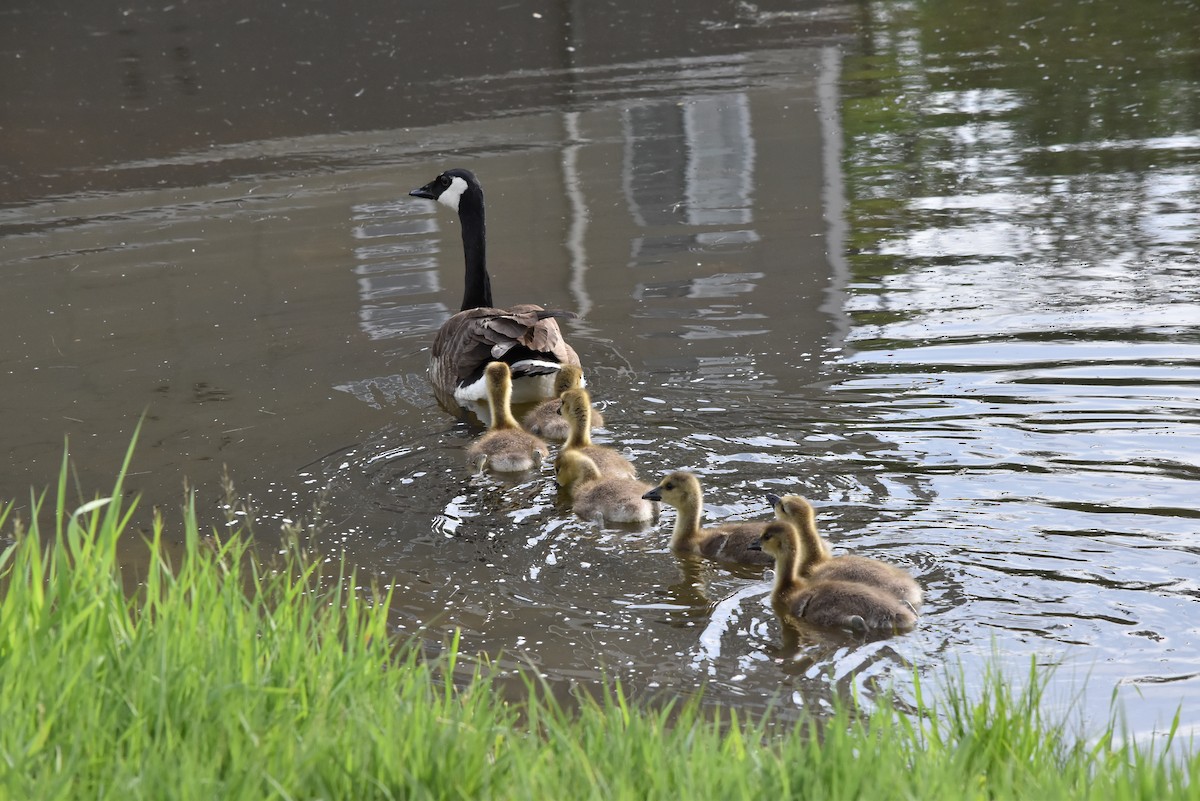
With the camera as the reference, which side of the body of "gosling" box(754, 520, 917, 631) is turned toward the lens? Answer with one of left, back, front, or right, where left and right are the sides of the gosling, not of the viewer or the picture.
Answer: left

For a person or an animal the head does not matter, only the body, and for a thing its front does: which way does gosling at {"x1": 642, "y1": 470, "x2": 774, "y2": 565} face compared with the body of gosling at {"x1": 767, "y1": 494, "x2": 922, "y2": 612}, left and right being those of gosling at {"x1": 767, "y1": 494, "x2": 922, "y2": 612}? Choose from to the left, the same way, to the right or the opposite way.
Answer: the same way

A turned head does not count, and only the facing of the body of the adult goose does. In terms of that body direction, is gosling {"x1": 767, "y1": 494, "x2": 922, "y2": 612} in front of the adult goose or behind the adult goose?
behind

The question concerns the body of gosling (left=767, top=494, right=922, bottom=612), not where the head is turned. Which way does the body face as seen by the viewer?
to the viewer's left

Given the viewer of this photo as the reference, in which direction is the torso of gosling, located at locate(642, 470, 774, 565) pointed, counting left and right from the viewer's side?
facing to the left of the viewer

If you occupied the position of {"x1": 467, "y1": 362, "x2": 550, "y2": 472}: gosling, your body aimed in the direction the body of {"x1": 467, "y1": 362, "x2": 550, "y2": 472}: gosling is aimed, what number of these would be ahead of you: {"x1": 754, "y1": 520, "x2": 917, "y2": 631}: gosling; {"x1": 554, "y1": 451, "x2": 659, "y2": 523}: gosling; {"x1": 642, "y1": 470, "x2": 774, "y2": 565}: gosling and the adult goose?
1

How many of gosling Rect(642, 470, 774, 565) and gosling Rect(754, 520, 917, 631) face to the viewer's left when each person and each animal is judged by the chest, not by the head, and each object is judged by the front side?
2

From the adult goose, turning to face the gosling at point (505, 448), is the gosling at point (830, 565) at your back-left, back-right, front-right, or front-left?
front-left

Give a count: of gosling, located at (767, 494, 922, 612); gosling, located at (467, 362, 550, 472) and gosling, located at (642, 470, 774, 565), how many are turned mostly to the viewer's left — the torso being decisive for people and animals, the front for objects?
2

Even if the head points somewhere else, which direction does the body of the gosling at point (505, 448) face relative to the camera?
away from the camera

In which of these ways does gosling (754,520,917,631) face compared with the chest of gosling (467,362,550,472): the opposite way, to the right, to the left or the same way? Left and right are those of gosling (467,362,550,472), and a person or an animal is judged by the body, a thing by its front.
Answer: to the left

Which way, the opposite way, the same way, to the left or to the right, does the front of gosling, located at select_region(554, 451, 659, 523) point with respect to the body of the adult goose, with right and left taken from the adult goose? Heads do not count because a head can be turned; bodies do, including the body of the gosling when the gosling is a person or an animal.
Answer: the same way
